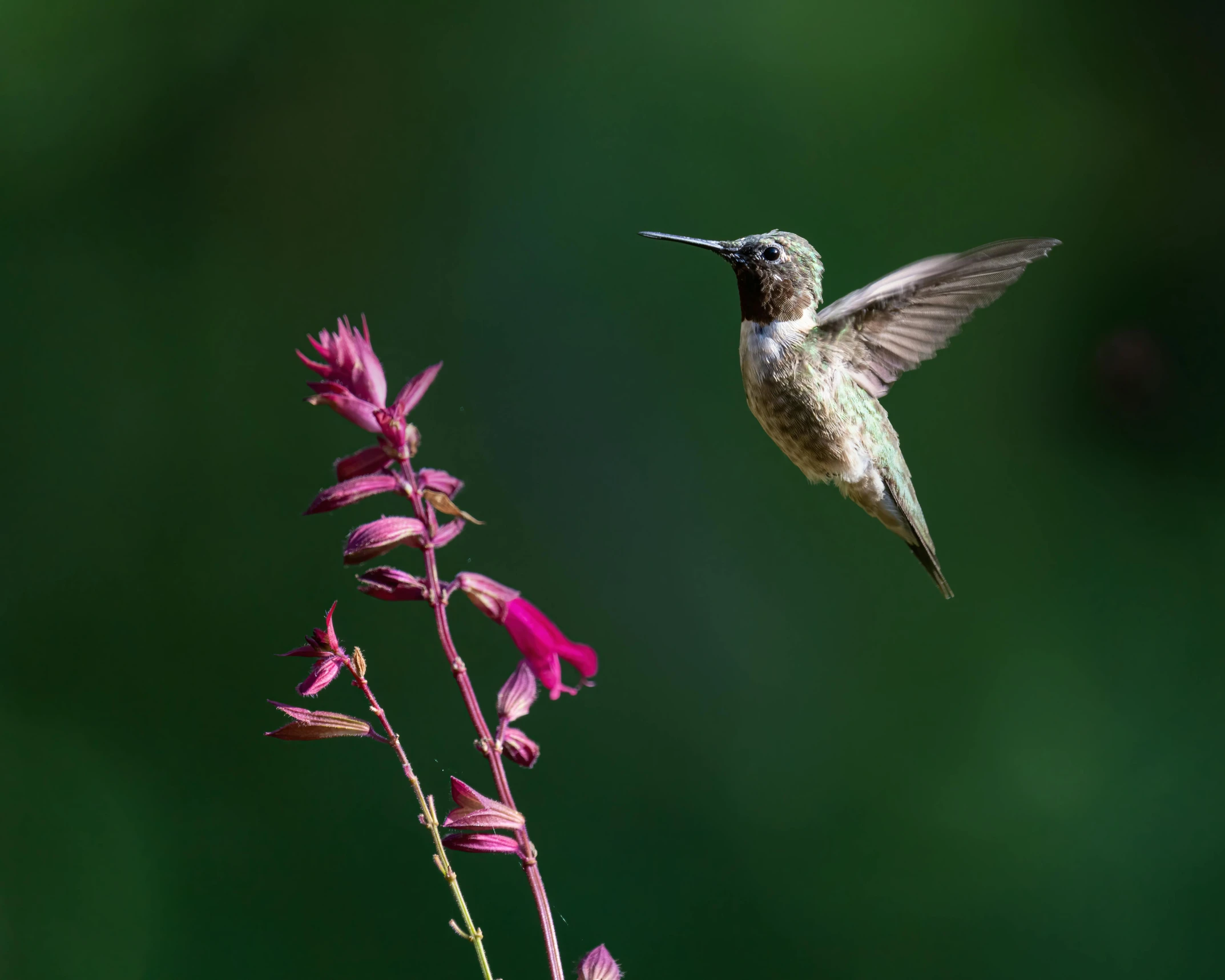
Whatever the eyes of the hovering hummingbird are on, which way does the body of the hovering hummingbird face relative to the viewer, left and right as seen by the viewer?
facing to the left of the viewer
